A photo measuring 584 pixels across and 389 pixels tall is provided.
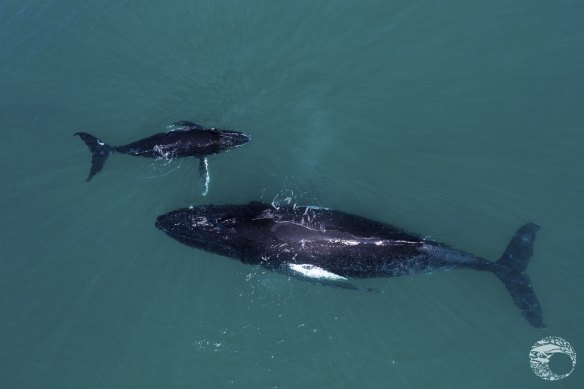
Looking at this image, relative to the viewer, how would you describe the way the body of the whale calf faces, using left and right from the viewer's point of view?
facing to the right of the viewer

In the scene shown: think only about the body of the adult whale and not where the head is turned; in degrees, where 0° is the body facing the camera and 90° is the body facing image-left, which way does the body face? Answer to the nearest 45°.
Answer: approximately 90°
